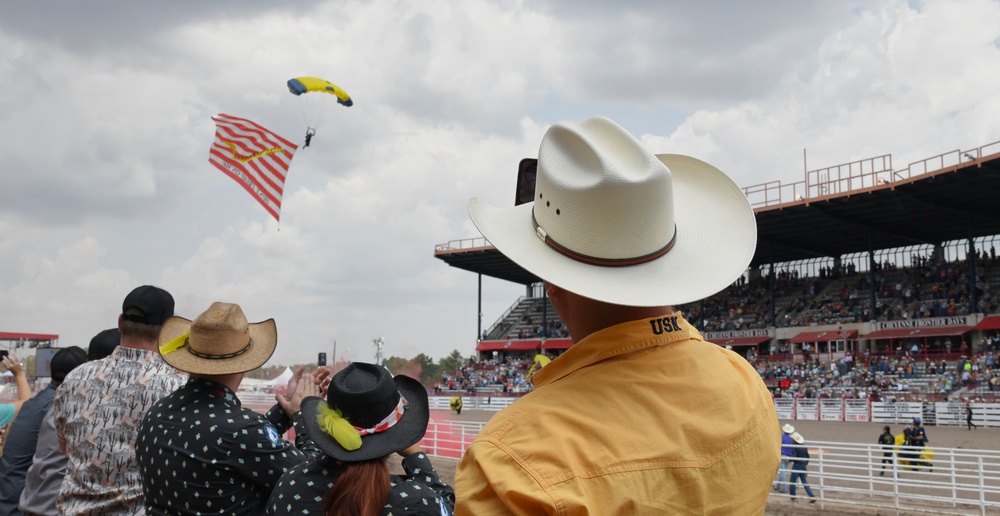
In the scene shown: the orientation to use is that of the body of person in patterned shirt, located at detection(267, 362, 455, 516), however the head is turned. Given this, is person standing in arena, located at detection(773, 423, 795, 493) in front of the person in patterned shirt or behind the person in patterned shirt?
in front

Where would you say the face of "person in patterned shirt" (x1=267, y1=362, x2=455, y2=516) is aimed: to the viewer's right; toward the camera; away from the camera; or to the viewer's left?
away from the camera

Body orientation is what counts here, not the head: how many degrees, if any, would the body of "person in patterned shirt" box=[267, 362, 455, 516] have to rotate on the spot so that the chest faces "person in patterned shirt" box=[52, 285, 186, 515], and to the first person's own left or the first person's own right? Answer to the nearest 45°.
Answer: approximately 45° to the first person's own left

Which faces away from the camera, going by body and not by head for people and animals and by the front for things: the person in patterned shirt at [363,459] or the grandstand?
the person in patterned shirt

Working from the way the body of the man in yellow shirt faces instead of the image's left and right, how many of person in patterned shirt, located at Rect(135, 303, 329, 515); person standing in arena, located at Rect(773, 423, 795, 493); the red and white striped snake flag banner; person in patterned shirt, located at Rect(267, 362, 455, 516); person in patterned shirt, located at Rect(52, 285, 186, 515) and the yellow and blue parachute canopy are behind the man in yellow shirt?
0

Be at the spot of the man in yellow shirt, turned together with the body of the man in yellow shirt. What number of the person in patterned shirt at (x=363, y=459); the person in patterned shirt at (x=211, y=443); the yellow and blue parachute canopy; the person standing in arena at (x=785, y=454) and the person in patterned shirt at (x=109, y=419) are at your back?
0

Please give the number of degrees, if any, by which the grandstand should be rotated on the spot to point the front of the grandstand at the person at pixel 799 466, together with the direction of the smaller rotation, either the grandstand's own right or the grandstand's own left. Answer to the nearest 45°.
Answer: approximately 45° to the grandstand's own left

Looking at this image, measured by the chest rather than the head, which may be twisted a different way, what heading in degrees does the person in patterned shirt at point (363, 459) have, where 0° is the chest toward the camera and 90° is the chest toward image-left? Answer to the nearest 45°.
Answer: approximately 180°

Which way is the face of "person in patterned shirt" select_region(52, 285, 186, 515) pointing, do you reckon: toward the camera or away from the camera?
away from the camera

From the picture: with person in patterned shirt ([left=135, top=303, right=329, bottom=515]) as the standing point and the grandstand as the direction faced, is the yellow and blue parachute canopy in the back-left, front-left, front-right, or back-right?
front-left

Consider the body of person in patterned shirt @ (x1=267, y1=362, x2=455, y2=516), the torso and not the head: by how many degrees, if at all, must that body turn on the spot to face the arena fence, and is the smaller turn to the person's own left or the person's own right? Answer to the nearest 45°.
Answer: approximately 45° to the person's own right

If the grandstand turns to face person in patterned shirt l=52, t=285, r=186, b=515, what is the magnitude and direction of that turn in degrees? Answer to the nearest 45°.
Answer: approximately 45° to its left

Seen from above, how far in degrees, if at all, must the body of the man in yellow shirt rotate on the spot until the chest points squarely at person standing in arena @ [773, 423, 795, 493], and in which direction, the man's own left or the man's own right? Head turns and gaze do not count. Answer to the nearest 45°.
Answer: approximately 45° to the man's own right

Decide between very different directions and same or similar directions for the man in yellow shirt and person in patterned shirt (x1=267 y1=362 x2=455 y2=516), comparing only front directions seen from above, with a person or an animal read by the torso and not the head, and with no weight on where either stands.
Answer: same or similar directions

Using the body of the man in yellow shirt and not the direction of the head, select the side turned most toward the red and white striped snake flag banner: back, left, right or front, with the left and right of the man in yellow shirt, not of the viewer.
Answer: front

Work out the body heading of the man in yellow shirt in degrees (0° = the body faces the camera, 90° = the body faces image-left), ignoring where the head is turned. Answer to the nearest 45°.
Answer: approximately 135°
